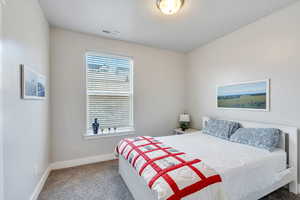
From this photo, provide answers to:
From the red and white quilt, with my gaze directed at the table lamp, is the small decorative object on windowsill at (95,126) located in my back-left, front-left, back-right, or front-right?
front-left

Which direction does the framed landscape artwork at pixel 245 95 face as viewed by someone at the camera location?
facing the viewer and to the left of the viewer

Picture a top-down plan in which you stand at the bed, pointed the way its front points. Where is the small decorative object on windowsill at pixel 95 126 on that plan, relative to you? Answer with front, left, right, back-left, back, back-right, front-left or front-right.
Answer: front-right

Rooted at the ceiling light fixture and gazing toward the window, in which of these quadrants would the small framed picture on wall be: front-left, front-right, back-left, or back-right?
front-left

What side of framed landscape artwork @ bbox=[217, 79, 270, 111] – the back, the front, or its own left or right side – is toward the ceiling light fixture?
front

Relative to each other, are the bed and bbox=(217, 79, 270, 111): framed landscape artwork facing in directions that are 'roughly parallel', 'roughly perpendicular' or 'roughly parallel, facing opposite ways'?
roughly parallel

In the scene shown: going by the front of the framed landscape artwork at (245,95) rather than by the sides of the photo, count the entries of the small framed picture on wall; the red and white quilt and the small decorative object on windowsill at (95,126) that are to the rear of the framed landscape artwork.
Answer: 0

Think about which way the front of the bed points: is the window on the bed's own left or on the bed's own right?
on the bed's own right

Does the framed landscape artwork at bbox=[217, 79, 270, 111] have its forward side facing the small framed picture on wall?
yes

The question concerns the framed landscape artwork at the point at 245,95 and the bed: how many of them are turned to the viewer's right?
0

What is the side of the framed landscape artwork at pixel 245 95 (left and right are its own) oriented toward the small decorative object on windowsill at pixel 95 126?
front

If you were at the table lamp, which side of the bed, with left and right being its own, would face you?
right

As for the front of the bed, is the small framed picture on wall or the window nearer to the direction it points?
the small framed picture on wall
